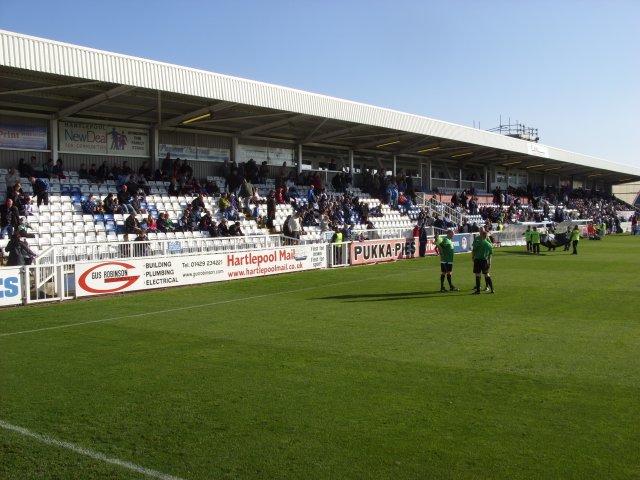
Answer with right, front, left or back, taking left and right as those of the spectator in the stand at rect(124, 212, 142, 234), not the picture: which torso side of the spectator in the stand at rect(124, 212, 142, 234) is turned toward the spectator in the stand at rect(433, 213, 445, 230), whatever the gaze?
left

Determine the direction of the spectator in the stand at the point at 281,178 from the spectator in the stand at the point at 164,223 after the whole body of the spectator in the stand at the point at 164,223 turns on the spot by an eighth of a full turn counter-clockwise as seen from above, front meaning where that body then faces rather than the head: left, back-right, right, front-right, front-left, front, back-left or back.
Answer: front-left

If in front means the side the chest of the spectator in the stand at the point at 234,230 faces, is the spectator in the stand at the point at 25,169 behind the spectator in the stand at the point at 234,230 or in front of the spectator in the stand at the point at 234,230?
behind

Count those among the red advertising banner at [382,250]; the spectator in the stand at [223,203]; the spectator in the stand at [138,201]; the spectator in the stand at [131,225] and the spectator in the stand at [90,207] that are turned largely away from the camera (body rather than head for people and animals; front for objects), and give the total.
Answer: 0

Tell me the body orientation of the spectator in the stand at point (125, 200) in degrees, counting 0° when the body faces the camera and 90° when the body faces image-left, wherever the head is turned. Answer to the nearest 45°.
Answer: approximately 315°

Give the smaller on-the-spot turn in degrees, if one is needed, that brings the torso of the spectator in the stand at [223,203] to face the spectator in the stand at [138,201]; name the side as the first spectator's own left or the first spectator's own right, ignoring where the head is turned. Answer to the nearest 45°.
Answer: approximately 90° to the first spectator's own right

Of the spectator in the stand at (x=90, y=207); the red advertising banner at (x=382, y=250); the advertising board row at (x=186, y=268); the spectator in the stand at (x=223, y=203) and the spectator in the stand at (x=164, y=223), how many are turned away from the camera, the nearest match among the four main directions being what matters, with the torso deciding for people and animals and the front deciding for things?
0

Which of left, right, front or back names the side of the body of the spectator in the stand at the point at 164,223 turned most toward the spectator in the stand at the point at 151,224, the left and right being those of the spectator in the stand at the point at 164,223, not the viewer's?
right

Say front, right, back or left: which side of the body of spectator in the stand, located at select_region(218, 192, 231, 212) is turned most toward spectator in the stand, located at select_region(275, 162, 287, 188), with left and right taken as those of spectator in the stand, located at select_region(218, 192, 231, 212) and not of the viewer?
left

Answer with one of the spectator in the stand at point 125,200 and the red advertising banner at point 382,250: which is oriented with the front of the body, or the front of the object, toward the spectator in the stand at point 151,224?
the spectator in the stand at point 125,200

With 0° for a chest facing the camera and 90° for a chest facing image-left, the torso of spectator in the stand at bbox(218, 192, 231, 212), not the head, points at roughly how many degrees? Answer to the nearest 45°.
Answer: approximately 315°

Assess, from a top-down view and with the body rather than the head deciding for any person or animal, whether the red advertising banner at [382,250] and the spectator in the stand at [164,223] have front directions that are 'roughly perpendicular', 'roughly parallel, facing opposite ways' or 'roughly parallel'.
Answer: roughly parallel

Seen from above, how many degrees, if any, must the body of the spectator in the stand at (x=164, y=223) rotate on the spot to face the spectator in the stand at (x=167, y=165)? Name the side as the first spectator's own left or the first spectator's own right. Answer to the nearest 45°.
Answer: approximately 135° to the first spectator's own left

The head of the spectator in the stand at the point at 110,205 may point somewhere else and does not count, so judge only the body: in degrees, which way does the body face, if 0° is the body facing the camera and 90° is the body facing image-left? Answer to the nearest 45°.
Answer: approximately 315°

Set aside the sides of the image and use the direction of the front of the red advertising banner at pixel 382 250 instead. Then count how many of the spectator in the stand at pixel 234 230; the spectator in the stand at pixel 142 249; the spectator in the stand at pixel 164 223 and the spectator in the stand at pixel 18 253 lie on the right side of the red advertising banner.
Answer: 4

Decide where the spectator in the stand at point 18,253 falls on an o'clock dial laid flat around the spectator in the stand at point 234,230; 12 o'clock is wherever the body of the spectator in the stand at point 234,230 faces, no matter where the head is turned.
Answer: the spectator in the stand at point 18,253 is roughly at 3 o'clock from the spectator in the stand at point 234,230.

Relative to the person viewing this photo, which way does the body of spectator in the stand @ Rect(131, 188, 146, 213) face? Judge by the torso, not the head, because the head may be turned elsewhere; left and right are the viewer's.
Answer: facing the viewer and to the right of the viewer

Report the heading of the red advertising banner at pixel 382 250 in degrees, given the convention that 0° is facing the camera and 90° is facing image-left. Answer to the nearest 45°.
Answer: approximately 315°

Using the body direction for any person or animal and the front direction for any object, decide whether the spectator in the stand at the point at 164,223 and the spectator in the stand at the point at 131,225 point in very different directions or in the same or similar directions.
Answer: same or similar directions

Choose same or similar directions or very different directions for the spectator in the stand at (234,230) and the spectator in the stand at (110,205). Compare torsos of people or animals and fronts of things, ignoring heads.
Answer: same or similar directions

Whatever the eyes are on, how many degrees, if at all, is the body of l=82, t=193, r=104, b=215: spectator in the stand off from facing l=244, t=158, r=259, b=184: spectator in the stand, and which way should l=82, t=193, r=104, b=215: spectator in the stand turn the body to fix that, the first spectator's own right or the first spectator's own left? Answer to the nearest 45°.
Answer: approximately 90° to the first spectator's own left
